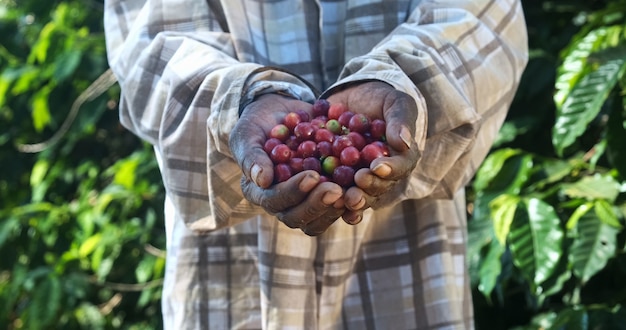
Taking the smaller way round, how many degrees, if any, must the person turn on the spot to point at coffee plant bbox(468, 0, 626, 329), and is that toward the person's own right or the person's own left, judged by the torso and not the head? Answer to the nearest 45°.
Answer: approximately 135° to the person's own left

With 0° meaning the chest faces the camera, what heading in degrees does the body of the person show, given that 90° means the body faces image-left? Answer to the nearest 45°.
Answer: approximately 0°
